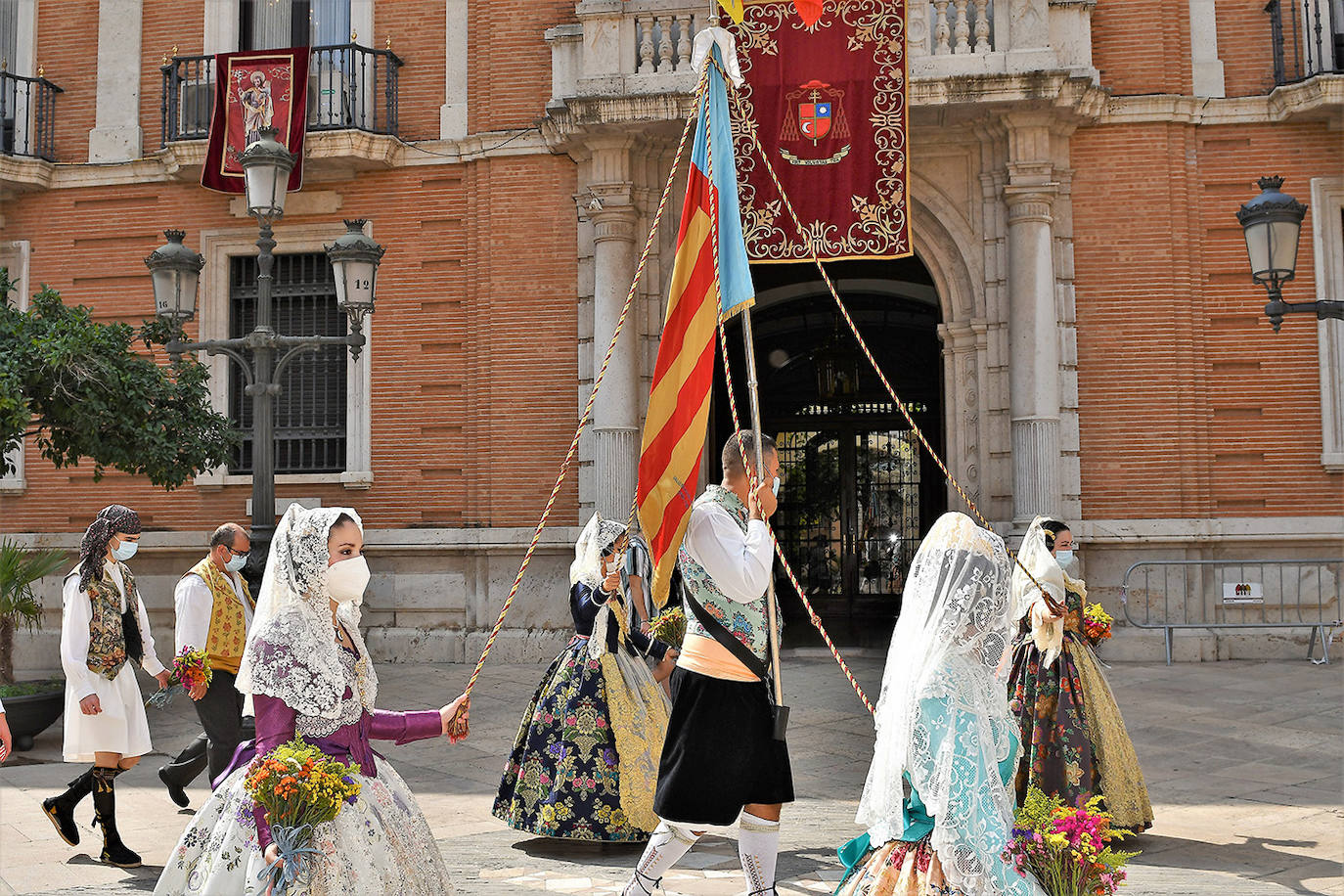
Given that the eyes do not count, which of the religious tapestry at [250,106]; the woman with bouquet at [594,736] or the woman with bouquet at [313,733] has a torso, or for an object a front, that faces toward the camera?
the religious tapestry

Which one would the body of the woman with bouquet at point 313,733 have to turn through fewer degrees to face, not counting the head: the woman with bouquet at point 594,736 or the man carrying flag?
the man carrying flag

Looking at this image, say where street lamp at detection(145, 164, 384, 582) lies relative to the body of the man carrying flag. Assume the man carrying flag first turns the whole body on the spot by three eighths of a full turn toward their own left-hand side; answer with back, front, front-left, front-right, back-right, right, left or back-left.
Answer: front

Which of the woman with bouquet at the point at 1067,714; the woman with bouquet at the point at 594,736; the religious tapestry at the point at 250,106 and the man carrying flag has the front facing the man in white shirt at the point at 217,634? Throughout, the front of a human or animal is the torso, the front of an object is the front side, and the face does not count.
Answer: the religious tapestry

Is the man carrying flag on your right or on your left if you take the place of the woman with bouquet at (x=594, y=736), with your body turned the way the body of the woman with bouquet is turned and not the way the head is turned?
on your right

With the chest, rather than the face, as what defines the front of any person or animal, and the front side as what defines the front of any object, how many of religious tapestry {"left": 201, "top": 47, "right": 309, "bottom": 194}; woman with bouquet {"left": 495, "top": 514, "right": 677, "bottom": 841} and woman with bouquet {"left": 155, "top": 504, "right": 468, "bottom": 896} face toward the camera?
1

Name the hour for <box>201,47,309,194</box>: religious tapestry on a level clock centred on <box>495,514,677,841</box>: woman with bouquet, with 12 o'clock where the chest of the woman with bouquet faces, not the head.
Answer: The religious tapestry is roughly at 8 o'clock from the woman with bouquet.

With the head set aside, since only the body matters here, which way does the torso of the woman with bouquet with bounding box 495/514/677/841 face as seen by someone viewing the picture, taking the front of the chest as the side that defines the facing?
to the viewer's right

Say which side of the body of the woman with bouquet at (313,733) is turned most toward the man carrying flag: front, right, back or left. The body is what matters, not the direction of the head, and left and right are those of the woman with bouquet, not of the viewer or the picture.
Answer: front

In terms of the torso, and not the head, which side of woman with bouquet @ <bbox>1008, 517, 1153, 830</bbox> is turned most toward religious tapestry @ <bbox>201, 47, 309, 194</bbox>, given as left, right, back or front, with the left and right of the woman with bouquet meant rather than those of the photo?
back

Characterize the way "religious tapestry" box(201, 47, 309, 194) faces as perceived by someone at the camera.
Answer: facing the viewer

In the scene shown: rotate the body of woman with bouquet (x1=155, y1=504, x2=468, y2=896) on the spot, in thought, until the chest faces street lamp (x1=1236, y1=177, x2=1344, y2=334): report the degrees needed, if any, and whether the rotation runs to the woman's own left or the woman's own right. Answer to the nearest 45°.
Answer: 0° — they already face it

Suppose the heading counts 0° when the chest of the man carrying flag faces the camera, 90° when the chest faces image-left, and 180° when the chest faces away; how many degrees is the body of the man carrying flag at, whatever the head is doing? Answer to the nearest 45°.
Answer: approximately 270°

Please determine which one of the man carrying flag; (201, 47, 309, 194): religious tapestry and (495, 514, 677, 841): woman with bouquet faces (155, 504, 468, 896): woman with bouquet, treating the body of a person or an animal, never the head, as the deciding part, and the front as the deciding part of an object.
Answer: the religious tapestry
